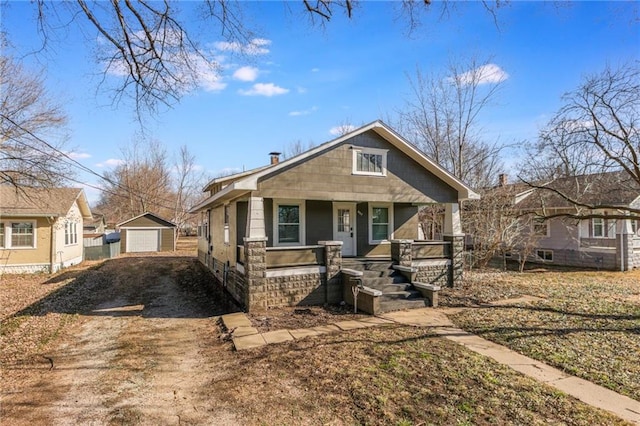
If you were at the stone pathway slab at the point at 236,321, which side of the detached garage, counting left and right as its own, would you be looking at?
front

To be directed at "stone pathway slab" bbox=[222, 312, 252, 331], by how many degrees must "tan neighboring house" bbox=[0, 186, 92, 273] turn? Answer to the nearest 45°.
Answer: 0° — it already faces it

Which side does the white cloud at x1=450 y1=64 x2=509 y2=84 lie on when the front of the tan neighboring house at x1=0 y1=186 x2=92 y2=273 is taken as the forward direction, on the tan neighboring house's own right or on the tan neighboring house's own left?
on the tan neighboring house's own left

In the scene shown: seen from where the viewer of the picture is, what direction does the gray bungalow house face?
facing the viewer and to the right of the viewer

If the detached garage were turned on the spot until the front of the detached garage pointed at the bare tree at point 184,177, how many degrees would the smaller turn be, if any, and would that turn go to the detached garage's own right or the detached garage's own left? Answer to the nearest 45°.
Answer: approximately 180°

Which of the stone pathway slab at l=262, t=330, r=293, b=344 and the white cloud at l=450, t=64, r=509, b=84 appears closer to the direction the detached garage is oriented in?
the stone pathway slab

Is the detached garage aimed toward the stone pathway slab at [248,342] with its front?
yes

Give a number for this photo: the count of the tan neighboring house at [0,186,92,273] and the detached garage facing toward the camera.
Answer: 2

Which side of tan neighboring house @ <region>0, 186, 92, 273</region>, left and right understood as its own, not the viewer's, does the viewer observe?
front

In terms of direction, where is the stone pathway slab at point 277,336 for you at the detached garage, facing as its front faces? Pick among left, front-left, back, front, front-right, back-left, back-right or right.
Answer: front

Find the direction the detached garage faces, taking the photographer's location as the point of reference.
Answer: facing the viewer
